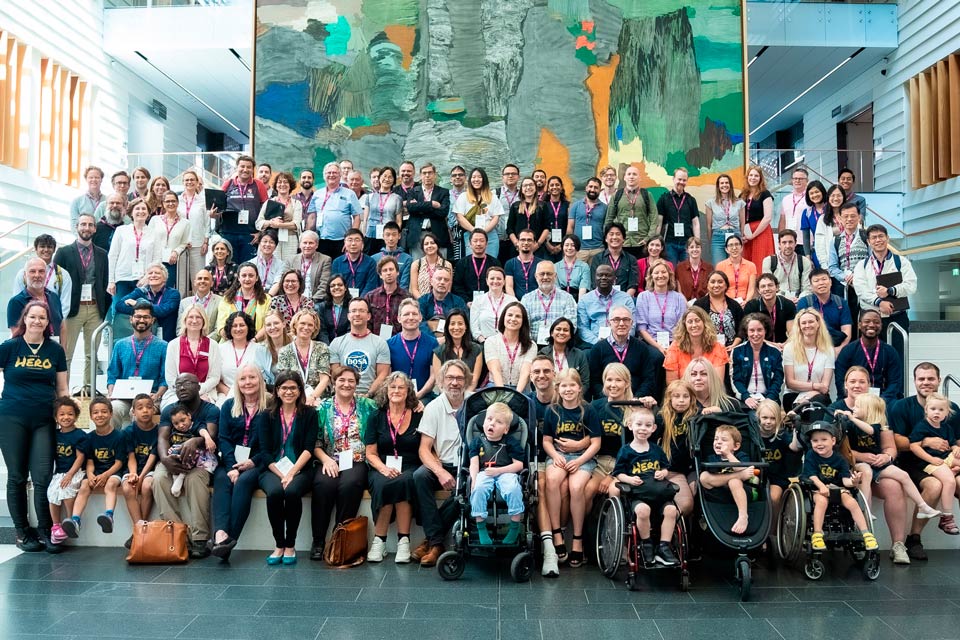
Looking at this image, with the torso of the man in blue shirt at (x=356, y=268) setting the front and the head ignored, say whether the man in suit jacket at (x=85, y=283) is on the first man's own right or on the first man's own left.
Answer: on the first man's own right

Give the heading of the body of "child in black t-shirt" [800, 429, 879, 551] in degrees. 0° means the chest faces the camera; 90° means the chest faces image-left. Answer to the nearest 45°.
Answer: approximately 0°

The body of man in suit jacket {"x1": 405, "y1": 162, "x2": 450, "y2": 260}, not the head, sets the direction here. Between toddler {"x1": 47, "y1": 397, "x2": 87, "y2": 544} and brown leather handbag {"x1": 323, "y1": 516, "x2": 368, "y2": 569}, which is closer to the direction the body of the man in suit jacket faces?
the brown leather handbag

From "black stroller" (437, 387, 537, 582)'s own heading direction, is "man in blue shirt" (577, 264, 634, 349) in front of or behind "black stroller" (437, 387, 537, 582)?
behind

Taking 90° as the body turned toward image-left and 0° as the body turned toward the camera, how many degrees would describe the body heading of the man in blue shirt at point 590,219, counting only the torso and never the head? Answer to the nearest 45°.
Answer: approximately 0°

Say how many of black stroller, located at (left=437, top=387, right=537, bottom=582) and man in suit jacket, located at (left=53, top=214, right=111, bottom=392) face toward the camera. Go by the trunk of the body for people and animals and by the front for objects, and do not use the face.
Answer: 2

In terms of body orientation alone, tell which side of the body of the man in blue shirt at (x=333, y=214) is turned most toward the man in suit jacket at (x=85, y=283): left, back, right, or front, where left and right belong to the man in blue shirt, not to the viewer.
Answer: right

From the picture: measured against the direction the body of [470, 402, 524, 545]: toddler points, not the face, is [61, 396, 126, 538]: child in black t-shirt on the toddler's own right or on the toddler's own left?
on the toddler's own right

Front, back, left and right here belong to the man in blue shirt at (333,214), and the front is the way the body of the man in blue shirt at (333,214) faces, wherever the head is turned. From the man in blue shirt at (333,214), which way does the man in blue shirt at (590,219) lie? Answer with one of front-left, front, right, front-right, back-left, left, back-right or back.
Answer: left

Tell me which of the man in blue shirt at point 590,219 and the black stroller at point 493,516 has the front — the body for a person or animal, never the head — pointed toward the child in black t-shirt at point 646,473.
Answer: the man in blue shirt

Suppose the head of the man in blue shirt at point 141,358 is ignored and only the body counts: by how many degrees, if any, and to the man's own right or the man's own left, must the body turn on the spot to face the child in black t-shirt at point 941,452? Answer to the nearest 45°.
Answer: approximately 45° to the man's own left

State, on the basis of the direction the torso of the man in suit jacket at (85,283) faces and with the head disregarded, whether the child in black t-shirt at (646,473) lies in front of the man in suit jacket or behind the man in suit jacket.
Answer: in front
